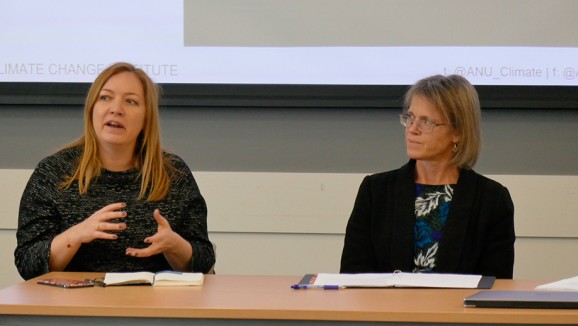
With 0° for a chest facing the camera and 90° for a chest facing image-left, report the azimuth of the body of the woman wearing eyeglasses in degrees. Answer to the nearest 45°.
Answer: approximately 0°
